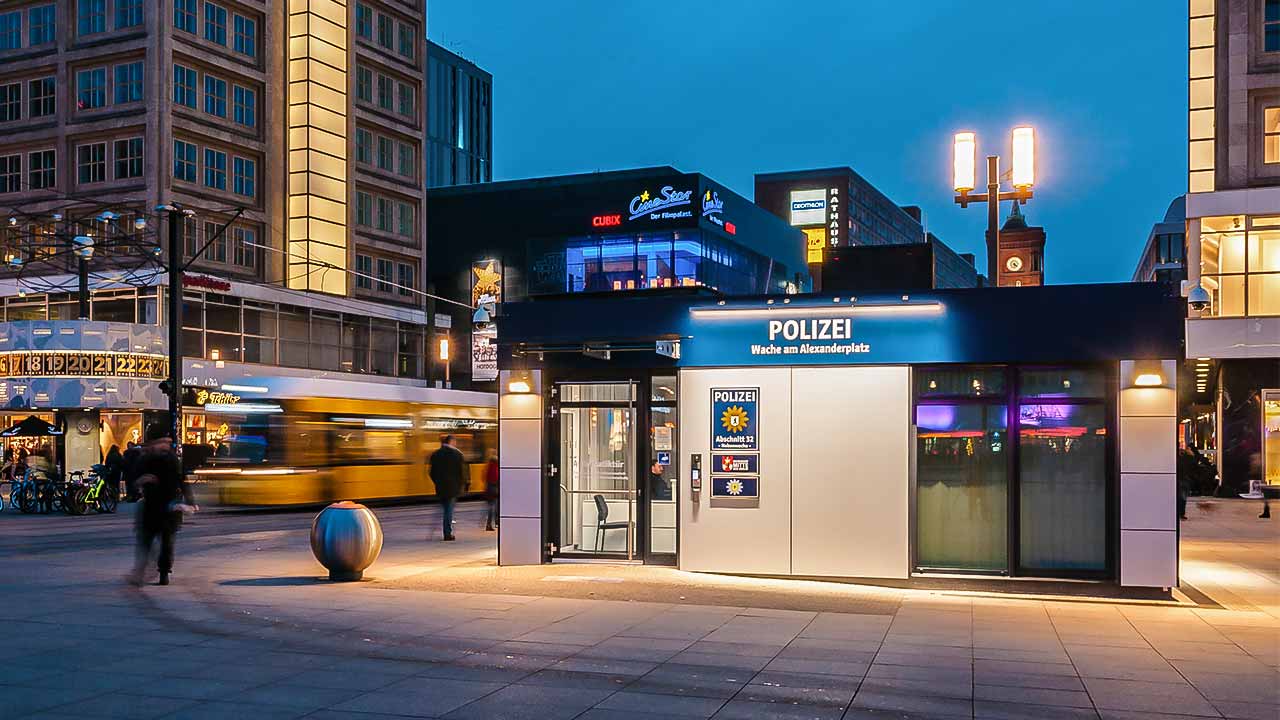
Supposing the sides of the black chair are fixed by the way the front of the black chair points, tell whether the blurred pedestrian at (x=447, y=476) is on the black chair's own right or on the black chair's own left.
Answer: on the black chair's own left

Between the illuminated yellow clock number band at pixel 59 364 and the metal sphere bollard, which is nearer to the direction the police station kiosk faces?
the metal sphere bollard

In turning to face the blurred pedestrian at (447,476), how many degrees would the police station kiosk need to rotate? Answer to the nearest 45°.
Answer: approximately 135° to its right

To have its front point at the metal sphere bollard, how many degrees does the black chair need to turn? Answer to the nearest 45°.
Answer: approximately 135° to its right

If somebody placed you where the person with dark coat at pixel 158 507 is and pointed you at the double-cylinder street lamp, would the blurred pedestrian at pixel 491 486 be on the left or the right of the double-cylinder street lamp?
left

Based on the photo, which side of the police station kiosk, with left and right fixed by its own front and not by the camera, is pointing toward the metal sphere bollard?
right

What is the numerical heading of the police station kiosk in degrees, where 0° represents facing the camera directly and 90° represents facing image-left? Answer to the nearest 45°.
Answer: approximately 0°

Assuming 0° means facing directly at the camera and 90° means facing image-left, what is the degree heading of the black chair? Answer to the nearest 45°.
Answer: approximately 270°
